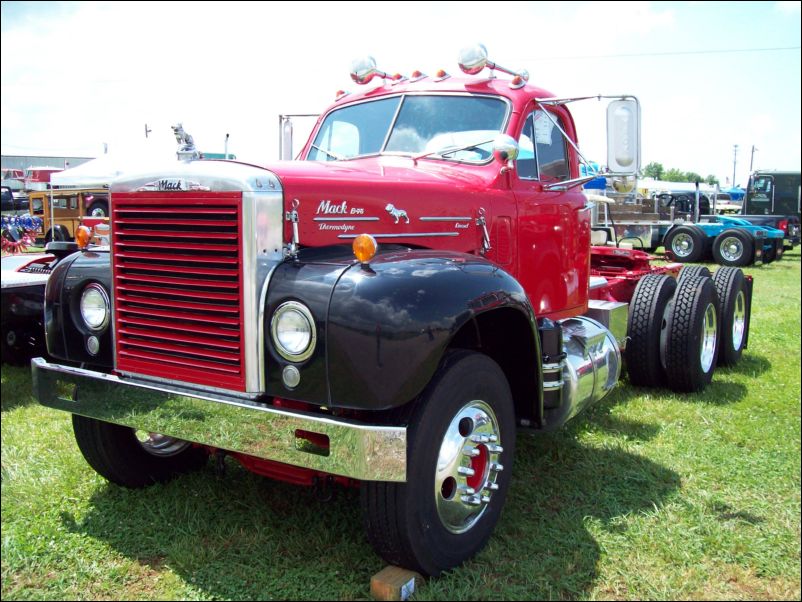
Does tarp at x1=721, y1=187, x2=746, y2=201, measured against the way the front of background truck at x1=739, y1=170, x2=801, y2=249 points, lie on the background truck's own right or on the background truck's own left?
on the background truck's own right

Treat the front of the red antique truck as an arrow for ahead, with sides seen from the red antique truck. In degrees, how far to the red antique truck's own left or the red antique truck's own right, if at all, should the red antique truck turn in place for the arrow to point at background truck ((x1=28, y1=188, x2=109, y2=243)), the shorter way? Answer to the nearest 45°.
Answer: approximately 90° to the red antique truck's own right

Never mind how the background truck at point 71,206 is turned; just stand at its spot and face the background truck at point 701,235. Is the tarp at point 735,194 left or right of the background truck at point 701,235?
left

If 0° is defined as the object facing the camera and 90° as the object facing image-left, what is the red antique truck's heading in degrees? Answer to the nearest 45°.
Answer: approximately 45°

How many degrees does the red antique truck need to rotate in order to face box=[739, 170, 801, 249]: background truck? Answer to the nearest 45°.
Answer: approximately 180°
